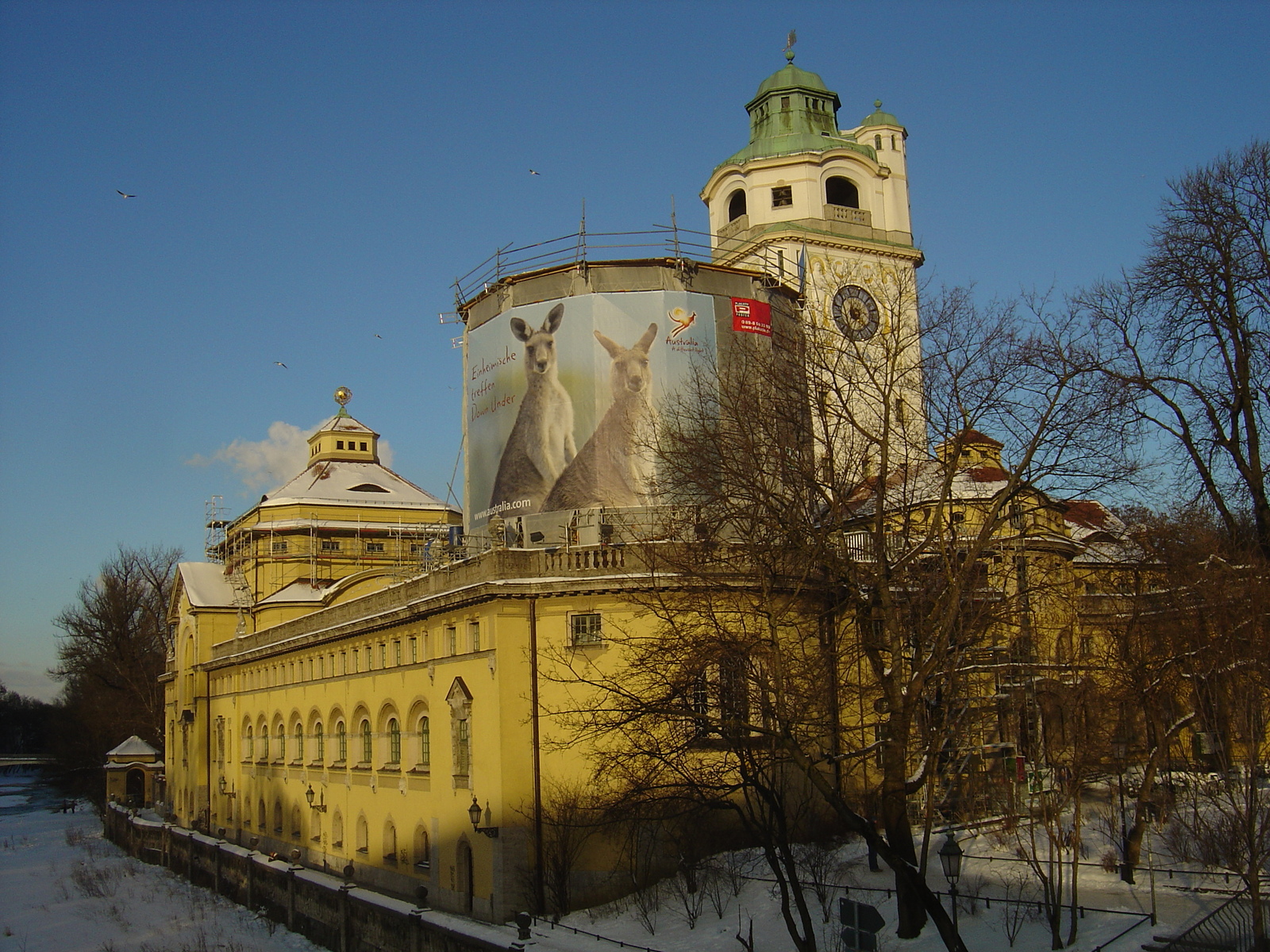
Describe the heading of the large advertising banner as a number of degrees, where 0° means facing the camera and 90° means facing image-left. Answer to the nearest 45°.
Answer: approximately 0°
